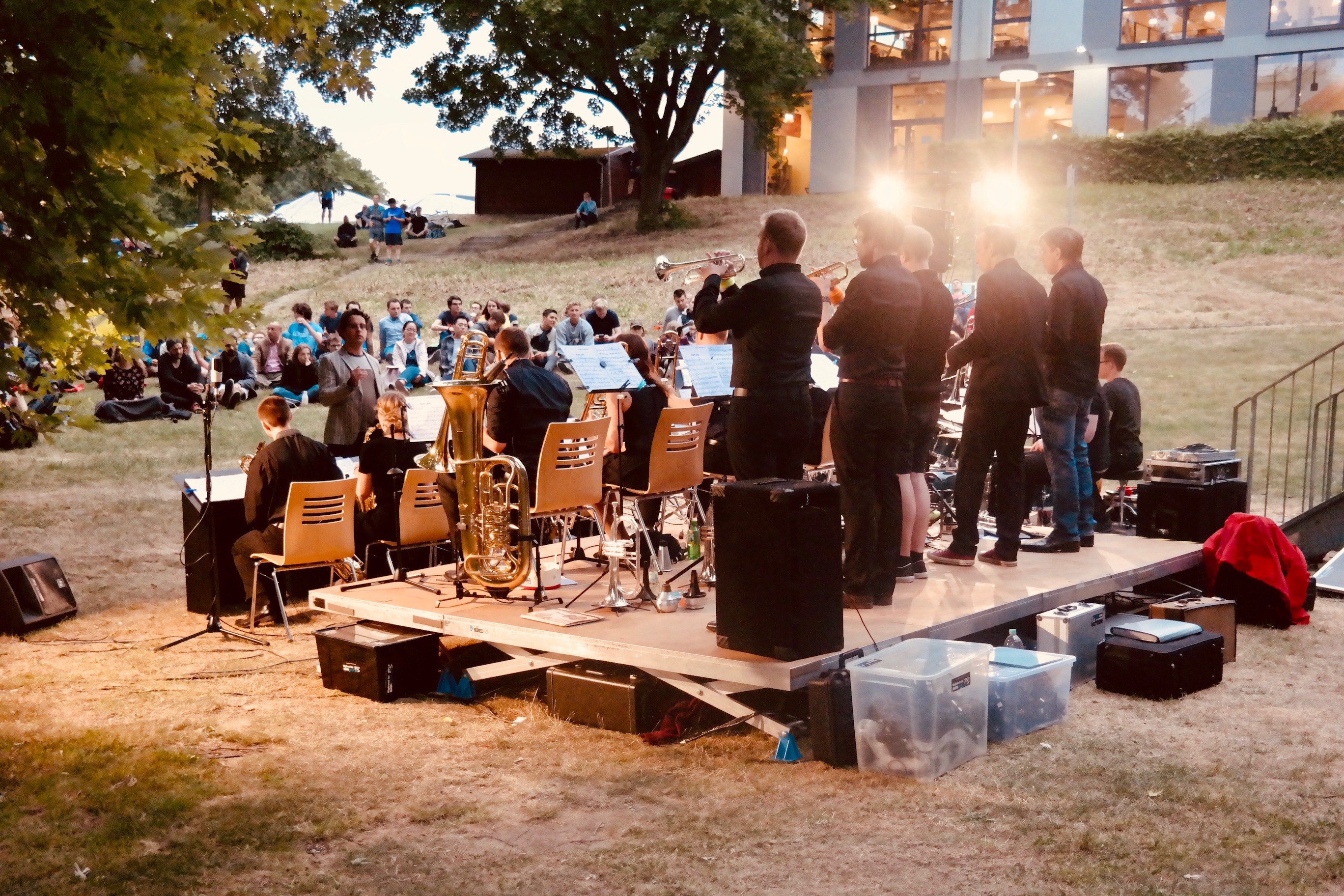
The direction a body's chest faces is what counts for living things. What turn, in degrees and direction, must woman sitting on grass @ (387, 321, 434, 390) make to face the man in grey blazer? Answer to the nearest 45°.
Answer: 0° — they already face them

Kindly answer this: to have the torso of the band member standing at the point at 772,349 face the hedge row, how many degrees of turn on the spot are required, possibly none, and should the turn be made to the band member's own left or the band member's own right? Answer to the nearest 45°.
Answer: approximately 45° to the band member's own right

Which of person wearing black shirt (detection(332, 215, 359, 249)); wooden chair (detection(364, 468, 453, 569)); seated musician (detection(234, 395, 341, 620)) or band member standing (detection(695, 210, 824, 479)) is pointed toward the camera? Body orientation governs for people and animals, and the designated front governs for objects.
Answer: the person wearing black shirt

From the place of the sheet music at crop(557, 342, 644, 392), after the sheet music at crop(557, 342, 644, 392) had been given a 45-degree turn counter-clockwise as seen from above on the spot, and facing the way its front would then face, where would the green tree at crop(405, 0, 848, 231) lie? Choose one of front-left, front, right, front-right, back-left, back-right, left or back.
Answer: left

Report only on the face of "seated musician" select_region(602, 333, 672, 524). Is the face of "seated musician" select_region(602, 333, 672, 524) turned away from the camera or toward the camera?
away from the camera

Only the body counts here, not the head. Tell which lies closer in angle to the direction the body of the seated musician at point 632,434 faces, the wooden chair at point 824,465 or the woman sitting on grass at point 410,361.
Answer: the woman sitting on grass

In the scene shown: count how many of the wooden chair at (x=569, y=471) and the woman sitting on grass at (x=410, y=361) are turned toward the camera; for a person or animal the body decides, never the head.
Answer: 1

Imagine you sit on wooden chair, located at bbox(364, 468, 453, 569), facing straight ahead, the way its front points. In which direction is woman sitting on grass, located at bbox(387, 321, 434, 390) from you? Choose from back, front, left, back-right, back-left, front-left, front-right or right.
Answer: front-right
